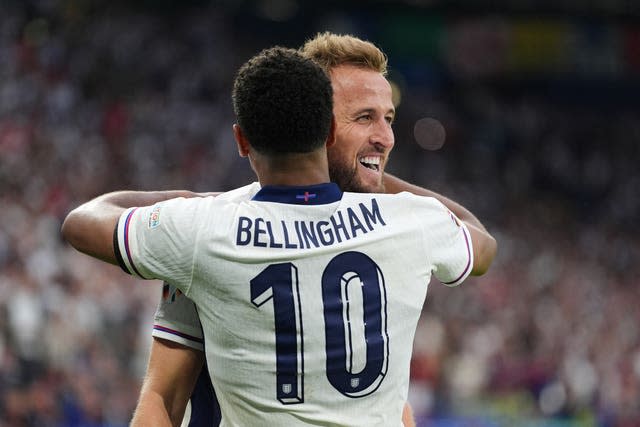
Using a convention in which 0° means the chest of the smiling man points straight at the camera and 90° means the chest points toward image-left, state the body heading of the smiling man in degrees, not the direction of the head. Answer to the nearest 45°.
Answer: approximately 315°
